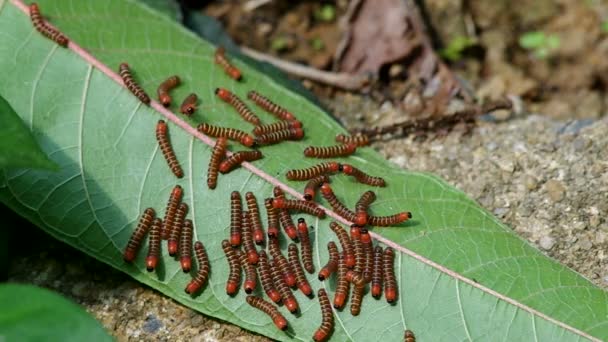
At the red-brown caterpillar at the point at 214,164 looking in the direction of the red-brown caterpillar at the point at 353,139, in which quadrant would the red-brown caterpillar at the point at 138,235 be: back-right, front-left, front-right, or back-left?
back-right

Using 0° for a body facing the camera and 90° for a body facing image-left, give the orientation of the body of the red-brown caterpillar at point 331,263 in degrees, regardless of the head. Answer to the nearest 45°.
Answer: approximately 45°

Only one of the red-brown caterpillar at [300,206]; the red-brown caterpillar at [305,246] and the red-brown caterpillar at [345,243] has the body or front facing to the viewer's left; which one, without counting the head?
the red-brown caterpillar at [300,206]

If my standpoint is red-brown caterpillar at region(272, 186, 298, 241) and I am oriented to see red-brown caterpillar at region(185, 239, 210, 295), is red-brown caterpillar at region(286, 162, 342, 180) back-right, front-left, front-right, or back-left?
back-right

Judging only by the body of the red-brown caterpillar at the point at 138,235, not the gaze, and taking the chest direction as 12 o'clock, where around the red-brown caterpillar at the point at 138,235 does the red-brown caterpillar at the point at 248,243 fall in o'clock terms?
the red-brown caterpillar at the point at 248,243 is roughly at 8 o'clock from the red-brown caterpillar at the point at 138,235.

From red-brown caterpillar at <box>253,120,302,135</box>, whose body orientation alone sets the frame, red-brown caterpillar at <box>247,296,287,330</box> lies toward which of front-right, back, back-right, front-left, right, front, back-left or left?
right

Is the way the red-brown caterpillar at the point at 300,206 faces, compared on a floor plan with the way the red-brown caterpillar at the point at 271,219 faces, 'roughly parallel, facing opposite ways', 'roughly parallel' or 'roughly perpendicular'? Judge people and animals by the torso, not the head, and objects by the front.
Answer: roughly perpendicular
